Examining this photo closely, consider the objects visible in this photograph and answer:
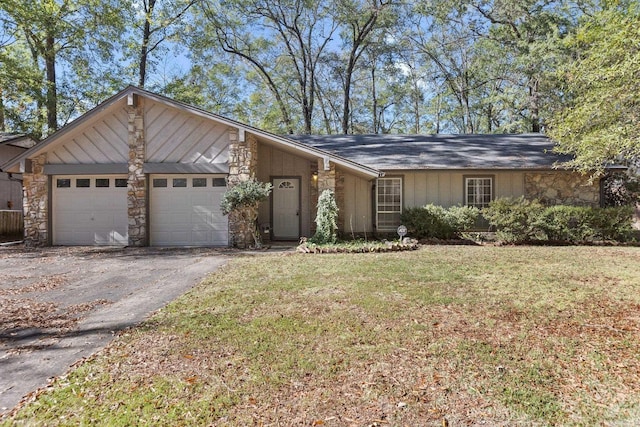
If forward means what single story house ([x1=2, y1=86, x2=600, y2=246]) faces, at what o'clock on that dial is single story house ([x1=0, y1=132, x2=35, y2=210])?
single story house ([x1=0, y1=132, x2=35, y2=210]) is roughly at 4 o'clock from single story house ([x1=2, y1=86, x2=600, y2=246]).

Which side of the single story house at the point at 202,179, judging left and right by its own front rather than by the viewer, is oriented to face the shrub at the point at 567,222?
left

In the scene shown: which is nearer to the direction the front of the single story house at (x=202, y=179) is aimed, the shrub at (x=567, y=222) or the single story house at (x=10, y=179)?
the shrub

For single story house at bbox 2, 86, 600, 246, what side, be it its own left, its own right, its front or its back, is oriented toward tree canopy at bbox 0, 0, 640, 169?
back

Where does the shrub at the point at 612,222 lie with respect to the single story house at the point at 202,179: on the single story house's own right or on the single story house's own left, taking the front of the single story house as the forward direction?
on the single story house's own left

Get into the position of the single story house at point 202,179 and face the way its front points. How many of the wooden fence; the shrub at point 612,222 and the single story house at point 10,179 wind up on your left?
1

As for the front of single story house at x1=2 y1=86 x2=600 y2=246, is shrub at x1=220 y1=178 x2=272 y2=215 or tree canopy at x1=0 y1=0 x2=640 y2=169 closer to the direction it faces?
the shrub

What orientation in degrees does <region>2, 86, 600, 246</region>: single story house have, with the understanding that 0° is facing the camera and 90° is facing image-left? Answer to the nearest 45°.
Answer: approximately 0°

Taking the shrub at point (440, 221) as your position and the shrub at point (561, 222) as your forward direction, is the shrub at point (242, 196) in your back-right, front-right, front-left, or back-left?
back-right

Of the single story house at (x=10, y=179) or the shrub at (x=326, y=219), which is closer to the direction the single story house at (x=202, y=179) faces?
the shrub
